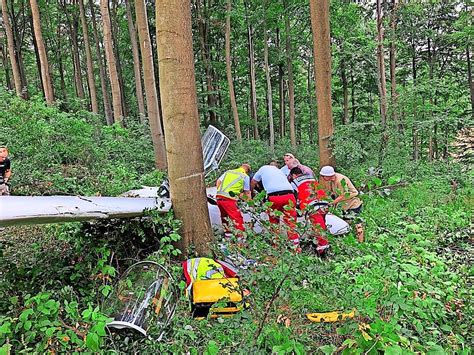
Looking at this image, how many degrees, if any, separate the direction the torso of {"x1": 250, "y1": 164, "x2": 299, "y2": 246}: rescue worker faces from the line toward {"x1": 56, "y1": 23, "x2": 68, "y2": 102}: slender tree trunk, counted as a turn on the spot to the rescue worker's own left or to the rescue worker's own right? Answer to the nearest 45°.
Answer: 0° — they already face it

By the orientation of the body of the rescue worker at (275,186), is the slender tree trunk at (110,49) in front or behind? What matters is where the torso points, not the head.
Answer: in front

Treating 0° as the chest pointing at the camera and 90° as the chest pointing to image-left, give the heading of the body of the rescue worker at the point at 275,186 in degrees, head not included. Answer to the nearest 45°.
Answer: approximately 135°

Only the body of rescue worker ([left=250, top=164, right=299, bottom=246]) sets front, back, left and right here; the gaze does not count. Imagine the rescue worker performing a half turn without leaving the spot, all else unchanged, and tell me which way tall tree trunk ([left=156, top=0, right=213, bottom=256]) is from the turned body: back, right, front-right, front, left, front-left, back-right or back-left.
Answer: right

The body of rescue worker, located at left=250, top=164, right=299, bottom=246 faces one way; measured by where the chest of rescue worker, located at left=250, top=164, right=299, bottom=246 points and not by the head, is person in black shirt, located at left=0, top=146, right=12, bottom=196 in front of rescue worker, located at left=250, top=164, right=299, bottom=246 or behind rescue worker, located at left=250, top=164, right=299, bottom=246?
in front
